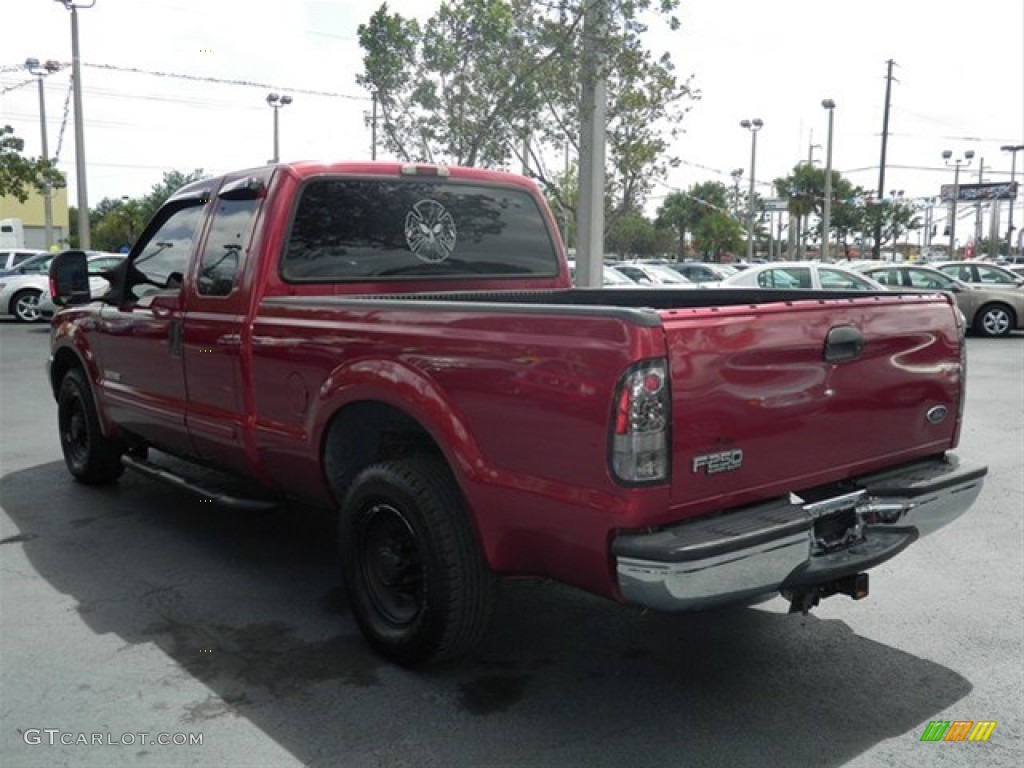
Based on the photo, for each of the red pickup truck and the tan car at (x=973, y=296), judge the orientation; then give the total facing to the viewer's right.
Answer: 1

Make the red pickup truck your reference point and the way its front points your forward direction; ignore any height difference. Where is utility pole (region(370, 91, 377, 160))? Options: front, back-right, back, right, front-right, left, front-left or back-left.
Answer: front-right

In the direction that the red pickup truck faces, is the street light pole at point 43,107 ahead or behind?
ahead

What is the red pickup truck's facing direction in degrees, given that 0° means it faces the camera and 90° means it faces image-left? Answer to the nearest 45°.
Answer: approximately 135°

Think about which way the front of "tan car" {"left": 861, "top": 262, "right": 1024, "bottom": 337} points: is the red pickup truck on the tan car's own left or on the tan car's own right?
on the tan car's own right

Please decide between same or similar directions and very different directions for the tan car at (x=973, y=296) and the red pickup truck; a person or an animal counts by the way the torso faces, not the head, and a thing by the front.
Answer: very different directions

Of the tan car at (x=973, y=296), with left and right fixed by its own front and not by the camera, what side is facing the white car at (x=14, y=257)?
back

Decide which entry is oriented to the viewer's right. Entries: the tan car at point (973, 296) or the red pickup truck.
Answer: the tan car

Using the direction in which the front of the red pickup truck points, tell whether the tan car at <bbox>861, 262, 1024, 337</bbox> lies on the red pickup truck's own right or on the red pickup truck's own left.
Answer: on the red pickup truck's own right

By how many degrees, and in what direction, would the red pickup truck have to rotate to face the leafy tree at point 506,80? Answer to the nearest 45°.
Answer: approximately 45° to its right

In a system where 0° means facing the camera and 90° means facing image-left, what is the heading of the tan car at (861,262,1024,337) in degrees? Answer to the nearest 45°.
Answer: approximately 270°

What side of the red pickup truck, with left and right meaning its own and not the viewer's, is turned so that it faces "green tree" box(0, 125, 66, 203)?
front

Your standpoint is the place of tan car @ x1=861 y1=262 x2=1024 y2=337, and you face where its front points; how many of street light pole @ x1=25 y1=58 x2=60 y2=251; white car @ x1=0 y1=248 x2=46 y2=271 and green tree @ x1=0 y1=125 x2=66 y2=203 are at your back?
3

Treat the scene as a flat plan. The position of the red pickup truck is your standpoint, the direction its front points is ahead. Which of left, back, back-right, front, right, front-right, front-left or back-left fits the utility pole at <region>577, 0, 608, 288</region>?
front-right
